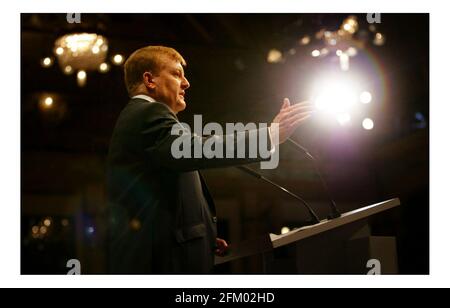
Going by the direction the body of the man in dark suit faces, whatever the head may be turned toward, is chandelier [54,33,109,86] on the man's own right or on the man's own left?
on the man's own left

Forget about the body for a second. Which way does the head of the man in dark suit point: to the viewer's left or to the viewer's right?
to the viewer's right

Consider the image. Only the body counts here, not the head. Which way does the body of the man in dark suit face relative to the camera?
to the viewer's right
